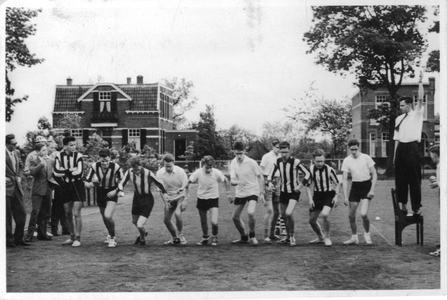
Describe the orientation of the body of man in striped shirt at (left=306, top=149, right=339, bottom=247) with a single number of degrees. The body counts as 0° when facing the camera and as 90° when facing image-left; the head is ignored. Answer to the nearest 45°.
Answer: approximately 0°

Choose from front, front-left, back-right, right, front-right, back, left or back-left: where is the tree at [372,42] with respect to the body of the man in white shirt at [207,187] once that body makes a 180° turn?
right

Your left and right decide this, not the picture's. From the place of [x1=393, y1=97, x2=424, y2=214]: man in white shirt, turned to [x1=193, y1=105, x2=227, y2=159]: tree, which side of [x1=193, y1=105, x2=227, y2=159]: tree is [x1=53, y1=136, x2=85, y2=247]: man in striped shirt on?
left

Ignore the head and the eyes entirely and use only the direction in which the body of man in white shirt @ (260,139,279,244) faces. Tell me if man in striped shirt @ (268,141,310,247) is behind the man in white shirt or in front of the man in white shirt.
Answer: in front

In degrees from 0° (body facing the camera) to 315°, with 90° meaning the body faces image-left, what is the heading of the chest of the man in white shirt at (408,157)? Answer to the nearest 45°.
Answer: approximately 45°

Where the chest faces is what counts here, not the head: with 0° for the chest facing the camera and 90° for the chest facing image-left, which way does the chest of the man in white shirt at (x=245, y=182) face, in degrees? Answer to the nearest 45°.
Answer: approximately 45°

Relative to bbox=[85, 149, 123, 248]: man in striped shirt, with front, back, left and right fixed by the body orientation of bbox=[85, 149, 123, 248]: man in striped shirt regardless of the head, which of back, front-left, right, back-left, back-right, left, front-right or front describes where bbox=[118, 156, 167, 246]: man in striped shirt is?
left

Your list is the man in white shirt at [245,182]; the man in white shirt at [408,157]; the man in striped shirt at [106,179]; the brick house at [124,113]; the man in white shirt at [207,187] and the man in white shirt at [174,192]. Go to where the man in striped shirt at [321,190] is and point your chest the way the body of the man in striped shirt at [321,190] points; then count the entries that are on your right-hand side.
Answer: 5

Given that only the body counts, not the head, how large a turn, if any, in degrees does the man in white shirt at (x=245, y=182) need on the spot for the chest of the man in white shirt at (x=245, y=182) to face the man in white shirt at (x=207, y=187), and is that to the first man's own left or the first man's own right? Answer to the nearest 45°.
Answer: approximately 45° to the first man's own right

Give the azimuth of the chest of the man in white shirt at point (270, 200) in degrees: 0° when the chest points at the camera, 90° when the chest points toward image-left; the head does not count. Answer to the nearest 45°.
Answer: approximately 315°

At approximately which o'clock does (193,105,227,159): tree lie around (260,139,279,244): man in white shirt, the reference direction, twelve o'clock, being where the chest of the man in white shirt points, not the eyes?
The tree is roughly at 6 o'clock from the man in white shirt.

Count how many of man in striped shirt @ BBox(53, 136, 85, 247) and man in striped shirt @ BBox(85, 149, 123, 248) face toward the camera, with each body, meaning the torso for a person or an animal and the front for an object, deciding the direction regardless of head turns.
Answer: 2

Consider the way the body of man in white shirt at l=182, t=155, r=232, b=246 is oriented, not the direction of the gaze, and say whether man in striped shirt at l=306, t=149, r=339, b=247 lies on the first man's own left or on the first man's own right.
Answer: on the first man's own left

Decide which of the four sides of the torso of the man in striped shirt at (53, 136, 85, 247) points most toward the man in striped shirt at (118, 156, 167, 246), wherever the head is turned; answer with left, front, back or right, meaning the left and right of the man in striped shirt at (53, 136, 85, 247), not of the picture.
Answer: left

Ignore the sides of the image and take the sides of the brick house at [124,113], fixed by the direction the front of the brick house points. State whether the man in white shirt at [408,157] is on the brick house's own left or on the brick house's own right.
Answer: on the brick house's own left

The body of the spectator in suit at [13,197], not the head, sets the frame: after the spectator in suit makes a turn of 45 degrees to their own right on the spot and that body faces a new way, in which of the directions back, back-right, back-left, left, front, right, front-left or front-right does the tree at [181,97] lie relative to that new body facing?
left

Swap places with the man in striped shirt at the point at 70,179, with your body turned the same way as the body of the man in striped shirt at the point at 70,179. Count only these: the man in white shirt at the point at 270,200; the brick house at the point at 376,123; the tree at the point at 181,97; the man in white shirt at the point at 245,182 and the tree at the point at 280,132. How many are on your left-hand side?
5

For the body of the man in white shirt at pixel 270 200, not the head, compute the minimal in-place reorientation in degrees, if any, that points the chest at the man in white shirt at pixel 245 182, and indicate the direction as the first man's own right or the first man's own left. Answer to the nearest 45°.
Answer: approximately 90° to the first man's own right

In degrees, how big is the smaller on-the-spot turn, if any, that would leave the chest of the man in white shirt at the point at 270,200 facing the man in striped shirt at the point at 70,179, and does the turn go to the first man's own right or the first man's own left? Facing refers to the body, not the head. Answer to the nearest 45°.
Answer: approximately 135° to the first man's own right
